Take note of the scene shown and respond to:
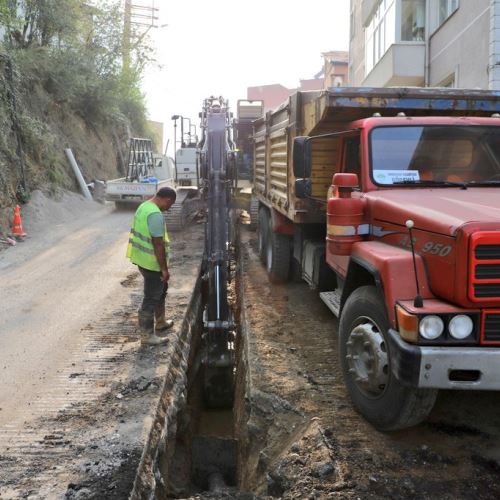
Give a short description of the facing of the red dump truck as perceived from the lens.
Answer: facing the viewer and to the right of the viewer

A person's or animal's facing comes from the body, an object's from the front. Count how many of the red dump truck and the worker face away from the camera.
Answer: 0

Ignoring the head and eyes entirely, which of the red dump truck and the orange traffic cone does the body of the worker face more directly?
the red dump truck

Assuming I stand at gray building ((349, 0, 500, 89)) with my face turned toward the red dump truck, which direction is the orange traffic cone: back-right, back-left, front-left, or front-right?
front-right

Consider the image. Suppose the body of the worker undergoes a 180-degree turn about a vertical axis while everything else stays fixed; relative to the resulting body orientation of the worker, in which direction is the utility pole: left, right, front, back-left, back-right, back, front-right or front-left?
right

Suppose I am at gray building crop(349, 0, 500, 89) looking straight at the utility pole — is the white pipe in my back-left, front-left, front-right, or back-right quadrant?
front-left

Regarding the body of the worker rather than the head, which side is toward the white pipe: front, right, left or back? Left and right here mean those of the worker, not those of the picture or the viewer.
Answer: left

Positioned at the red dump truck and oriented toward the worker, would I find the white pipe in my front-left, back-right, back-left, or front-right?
front-right

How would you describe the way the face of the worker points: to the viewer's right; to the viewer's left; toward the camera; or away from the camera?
to the viewer's right

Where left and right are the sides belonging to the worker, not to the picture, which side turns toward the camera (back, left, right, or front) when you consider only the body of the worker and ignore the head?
right
